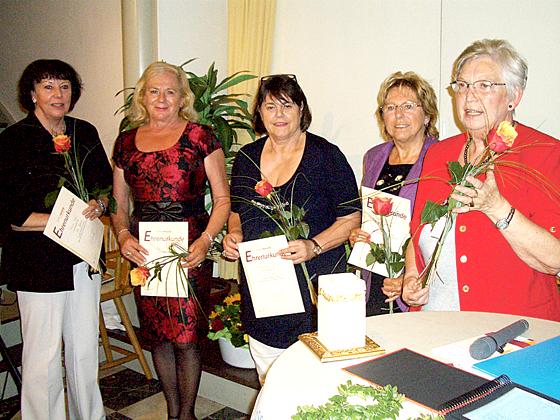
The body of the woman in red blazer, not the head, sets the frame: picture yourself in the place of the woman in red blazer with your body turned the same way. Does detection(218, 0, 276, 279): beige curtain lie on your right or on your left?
on your right

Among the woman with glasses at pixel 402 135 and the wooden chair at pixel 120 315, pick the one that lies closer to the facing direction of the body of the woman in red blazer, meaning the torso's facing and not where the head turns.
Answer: the wooden chair

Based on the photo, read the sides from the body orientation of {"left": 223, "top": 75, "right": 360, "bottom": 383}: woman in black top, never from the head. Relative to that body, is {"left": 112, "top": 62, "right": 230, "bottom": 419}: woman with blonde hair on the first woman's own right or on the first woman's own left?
on the first woman's own right

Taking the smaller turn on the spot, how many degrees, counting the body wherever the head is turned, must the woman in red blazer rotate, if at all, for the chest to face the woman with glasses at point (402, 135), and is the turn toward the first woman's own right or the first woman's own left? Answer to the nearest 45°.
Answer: approximately 90° to the first woman's own right

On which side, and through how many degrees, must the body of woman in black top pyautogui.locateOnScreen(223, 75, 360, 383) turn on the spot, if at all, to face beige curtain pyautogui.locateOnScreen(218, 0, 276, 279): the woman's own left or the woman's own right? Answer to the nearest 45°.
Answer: approximately 180°

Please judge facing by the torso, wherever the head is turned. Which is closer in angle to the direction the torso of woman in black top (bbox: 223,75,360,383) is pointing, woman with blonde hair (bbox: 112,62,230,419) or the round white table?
the round white table

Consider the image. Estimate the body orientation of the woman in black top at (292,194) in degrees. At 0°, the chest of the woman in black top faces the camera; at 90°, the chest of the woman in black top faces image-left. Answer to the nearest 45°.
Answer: approximately 0°

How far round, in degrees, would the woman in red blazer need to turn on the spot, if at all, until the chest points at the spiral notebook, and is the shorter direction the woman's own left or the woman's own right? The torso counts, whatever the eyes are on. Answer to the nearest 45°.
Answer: approximately 45° to the woman's own left

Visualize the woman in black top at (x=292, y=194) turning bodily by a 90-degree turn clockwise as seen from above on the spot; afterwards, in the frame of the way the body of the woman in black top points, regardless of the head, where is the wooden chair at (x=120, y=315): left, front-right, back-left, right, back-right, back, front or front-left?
front-right
